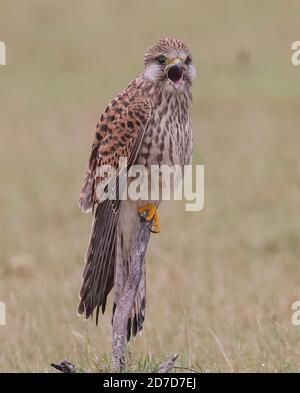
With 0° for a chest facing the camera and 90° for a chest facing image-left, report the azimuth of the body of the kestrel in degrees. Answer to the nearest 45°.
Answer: approximately 315°
